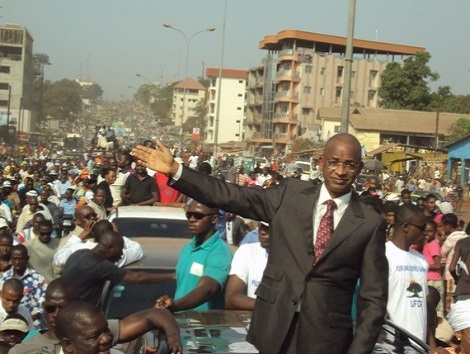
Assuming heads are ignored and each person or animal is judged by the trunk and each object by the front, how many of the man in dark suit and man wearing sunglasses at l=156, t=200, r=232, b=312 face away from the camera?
0

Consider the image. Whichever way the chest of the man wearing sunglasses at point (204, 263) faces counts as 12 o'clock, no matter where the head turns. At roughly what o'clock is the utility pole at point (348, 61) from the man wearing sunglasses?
The utility pole is roughly at 5 o'clock from the man wearing sunglasses.

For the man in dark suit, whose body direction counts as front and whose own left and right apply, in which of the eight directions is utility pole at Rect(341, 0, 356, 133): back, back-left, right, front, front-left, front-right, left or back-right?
back

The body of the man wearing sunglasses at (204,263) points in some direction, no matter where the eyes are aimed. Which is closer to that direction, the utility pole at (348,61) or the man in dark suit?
the man in dark suit

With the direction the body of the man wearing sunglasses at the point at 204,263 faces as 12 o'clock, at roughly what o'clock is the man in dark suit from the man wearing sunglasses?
The man in dark suit is roughly at 10 o'clock from the man wearing sunglasses.

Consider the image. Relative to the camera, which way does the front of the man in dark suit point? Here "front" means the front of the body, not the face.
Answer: toward the camera
